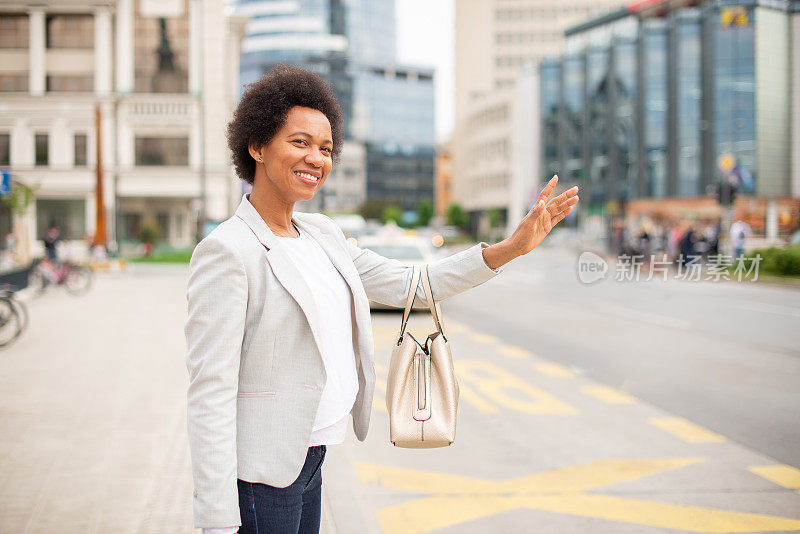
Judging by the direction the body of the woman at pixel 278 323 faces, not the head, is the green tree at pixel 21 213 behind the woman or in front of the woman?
behind

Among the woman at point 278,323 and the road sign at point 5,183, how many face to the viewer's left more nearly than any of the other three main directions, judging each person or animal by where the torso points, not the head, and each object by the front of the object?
0

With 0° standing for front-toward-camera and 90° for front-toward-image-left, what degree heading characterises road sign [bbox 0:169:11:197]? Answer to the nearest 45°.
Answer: approximately 0°

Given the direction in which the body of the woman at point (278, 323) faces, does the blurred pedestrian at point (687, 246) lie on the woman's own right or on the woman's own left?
on the woman's own left

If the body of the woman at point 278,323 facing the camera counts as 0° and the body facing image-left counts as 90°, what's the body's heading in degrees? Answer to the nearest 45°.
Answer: approximately 315°
